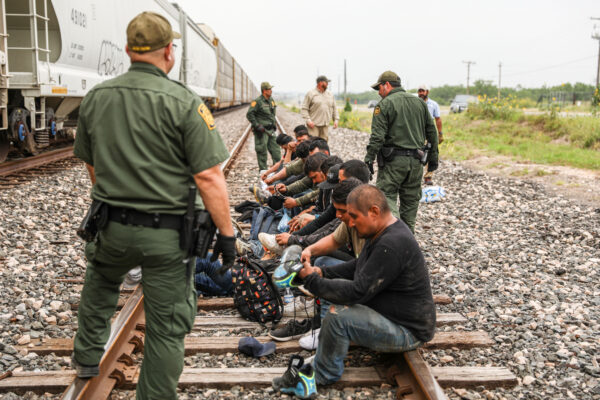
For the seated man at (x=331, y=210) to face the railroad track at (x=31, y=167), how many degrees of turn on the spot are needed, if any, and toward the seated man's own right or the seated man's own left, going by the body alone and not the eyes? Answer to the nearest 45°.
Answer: approximately 45° to the seated man's own right

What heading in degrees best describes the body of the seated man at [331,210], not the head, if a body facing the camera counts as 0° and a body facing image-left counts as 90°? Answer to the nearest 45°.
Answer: approximately 90°

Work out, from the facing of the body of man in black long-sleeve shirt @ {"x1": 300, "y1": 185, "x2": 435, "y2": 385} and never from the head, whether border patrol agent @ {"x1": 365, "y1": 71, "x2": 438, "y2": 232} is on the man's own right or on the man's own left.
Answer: on the man's own right

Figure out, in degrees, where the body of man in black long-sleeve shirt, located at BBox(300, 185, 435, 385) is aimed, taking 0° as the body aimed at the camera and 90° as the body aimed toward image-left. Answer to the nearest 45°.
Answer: approximately 90°

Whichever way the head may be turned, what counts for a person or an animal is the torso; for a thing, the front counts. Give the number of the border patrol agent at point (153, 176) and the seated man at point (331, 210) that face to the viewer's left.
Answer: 1

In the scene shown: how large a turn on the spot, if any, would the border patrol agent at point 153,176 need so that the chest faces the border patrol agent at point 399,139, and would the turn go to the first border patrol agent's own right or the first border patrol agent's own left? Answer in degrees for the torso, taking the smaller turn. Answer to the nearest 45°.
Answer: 0° — they already face them
